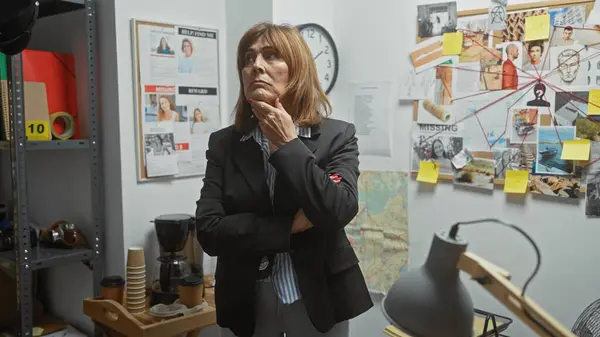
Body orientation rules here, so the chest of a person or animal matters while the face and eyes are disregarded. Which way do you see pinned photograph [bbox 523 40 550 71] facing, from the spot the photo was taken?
facing the viewer

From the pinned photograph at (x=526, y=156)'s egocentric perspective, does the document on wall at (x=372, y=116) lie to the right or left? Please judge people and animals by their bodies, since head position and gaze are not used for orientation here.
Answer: on its right

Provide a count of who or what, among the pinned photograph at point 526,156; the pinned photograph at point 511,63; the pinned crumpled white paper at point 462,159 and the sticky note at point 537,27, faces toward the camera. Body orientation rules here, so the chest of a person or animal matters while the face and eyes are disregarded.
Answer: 4

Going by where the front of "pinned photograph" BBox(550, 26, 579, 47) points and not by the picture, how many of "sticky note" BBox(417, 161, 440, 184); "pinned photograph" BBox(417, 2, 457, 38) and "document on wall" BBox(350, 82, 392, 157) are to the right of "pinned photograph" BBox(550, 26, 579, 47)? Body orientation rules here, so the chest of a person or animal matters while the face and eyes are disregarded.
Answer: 3

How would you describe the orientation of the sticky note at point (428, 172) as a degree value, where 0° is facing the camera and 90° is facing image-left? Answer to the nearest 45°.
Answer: approximately 0°

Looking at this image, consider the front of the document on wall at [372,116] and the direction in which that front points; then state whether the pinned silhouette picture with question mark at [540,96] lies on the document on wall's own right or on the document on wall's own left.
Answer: on the document on wall's own left

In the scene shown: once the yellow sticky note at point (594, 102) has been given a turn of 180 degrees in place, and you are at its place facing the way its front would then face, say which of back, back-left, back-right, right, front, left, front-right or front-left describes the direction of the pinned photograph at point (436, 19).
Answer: left

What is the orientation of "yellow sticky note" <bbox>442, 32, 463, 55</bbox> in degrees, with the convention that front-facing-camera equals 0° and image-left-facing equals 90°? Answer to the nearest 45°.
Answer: approximately 0°

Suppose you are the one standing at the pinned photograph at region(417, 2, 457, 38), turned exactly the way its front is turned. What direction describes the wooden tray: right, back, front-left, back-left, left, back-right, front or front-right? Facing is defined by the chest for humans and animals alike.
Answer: front-right

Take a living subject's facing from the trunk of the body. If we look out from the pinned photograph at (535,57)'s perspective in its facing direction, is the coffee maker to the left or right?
on its right

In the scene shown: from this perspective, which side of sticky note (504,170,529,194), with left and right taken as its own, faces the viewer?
front
